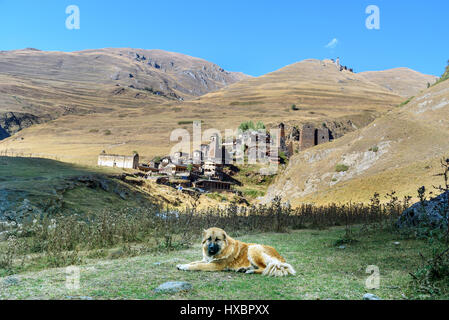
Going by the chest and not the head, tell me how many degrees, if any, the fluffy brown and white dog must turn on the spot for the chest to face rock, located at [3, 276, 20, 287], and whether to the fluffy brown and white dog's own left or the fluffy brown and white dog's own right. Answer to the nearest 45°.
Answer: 0° — it already faces it

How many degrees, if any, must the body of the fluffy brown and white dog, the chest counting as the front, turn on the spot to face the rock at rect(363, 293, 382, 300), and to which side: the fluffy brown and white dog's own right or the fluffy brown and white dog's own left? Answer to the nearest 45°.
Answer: approximately 135° to the fluffy brown and white dog's own left

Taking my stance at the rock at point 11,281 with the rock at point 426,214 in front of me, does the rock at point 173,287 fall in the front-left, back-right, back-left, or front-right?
front-right

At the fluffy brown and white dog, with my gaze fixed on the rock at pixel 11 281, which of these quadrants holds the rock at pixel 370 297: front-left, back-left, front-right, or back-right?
back-left

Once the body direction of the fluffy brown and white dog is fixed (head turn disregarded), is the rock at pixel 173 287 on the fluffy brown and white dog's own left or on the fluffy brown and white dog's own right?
on the fluffy brown and white dog's own left

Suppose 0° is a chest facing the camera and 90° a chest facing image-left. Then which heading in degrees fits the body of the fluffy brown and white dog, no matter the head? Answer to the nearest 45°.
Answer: approximately 90°
